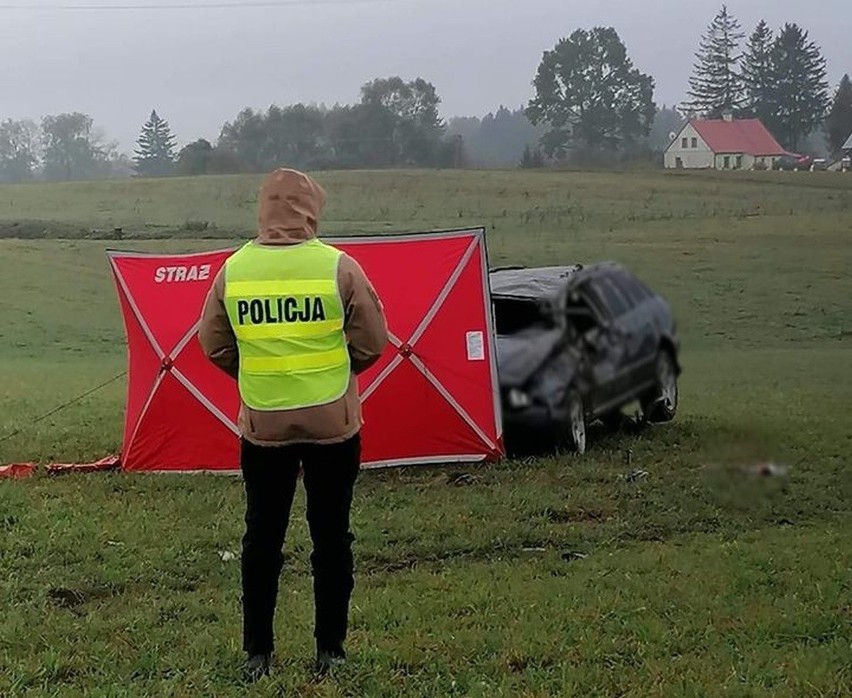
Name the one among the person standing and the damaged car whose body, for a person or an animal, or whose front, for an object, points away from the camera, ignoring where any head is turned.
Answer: the person standing

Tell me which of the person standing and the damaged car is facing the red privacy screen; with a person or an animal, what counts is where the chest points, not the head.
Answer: the person standing

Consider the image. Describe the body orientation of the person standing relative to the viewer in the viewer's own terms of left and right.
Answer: facing away from the viewer

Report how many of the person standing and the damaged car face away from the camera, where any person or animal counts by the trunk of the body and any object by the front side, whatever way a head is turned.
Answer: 1

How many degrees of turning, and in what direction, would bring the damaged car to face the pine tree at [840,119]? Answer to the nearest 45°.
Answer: approximately 180°

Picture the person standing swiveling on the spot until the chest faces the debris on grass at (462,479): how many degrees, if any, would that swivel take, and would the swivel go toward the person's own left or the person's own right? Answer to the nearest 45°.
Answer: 0° — they already face it

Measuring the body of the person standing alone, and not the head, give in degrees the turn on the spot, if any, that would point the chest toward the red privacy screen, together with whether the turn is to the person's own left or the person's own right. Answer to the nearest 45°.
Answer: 0° — they already face it

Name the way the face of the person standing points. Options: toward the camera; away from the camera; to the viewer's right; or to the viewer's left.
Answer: away from the camera

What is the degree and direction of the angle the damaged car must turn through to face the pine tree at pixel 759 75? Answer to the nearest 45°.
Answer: approximately 180°

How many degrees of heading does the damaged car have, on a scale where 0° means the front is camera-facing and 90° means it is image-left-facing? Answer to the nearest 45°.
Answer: approximately 45°
